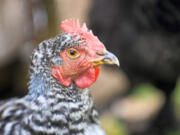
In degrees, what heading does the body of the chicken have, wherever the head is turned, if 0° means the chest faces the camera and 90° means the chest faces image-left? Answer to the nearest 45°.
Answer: approximately 270°
